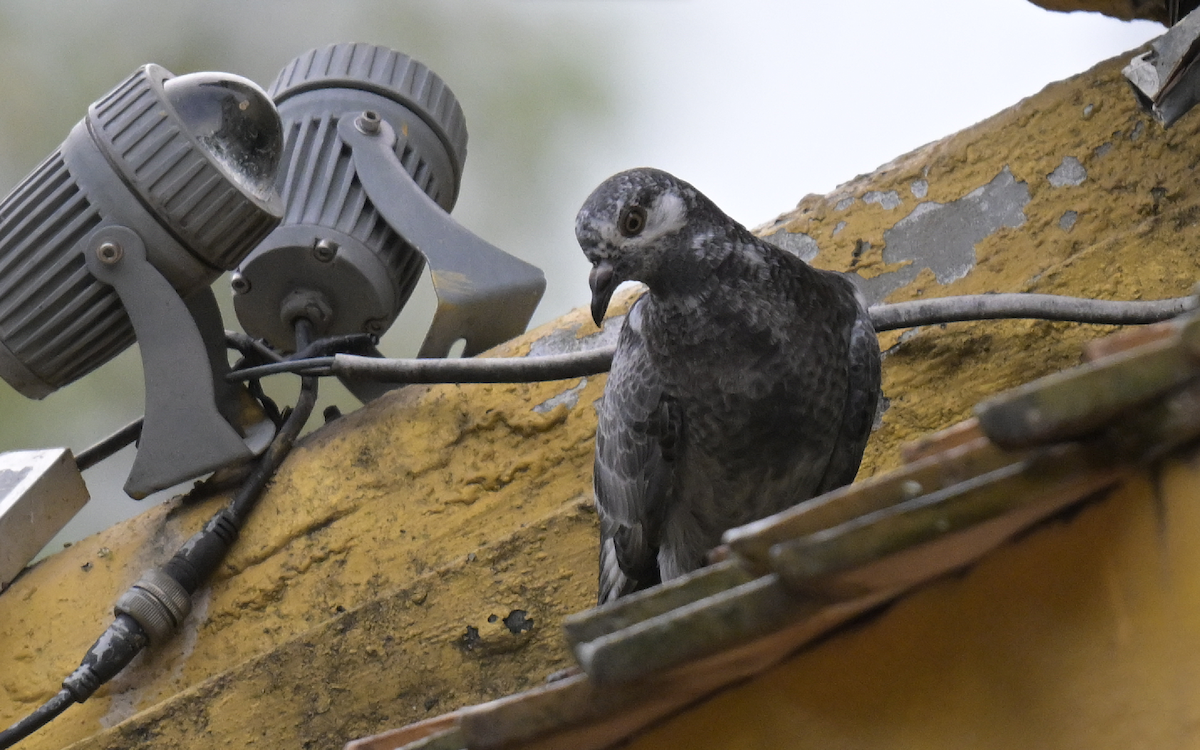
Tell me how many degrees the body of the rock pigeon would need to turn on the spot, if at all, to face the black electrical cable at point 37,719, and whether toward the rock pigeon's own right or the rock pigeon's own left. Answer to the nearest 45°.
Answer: approximately 90° to the rock pigeon's own right

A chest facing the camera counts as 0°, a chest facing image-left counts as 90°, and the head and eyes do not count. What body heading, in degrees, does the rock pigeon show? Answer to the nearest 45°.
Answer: approximately 0°

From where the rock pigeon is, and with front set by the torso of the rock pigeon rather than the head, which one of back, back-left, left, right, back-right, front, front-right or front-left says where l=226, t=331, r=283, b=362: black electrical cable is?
back-right

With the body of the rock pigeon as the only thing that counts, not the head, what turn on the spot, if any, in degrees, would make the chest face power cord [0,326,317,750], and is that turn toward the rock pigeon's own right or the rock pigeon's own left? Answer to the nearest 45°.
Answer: approximately 90° to the rock pigeon's own right

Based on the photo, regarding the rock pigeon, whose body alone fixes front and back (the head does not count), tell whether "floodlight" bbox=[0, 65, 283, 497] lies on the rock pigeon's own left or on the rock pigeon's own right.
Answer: on the rock pigeon's own right

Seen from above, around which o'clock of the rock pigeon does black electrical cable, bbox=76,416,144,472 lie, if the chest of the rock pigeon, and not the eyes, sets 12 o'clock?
The black electrical cable is roughly at 4 o'clock from the rock pigeon.
